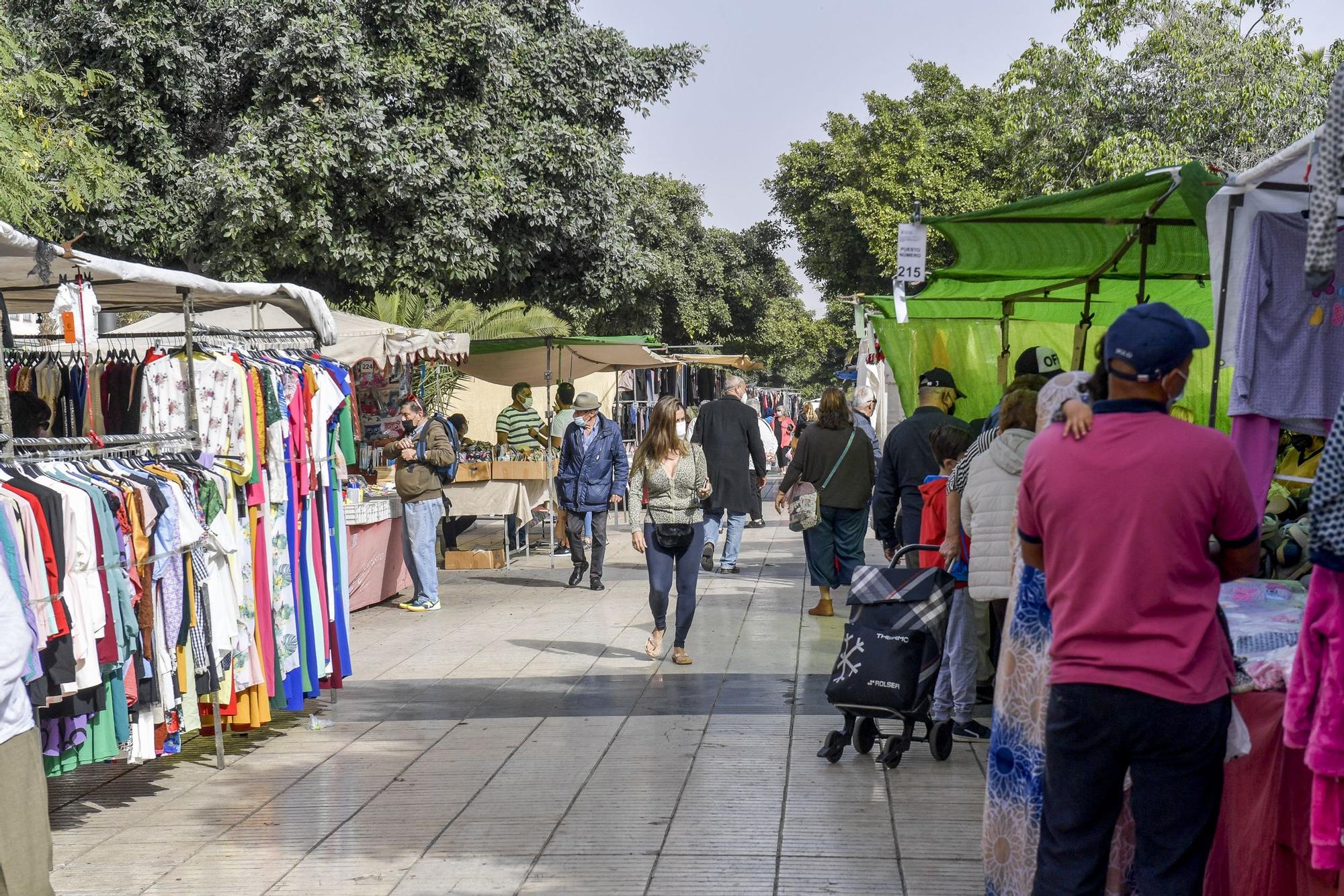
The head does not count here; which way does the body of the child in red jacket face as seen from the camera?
to the viewer's right

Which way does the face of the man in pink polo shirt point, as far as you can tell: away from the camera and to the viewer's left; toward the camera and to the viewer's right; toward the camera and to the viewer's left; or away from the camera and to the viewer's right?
away from the camera and to the viewer's right

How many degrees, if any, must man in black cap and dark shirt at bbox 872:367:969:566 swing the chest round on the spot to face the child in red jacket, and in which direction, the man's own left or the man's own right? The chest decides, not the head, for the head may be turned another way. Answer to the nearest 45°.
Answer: approximately 135° to the man's own right

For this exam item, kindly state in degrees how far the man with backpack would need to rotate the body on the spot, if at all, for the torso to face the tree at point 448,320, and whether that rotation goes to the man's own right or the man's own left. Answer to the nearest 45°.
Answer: approximately 135° to the man's own right

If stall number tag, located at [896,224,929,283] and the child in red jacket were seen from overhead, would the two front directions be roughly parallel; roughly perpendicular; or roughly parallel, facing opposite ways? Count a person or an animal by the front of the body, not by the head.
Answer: roughly perpendicular

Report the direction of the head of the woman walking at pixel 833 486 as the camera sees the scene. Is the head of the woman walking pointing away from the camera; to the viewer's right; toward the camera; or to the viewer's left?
away from the camera

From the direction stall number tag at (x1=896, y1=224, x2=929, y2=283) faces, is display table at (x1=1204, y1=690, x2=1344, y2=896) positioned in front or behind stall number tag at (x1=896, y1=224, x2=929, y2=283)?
in front

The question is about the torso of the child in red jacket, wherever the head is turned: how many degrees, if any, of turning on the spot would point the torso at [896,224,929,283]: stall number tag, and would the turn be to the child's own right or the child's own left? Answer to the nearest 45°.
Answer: approximately 90° to the child's own left

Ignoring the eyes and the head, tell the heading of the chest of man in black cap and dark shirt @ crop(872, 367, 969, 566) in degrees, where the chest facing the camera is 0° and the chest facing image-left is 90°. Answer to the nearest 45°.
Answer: approximately 225°

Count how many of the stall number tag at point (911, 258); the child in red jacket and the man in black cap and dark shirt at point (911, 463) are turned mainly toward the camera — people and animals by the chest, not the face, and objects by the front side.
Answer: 1

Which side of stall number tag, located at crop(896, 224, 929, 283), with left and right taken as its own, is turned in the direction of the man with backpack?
right

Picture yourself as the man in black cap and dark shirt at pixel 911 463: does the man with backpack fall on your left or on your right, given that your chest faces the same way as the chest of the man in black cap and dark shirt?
on your left

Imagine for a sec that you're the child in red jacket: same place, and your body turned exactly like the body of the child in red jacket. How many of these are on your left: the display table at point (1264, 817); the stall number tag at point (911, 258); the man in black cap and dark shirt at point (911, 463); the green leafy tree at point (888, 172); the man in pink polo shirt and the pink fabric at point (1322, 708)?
3
